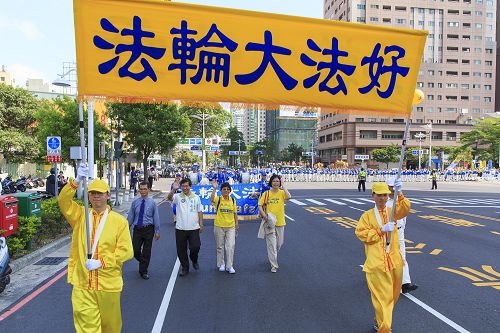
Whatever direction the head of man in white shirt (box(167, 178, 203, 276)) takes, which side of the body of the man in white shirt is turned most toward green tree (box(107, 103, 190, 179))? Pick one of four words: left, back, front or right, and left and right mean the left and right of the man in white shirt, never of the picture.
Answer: back

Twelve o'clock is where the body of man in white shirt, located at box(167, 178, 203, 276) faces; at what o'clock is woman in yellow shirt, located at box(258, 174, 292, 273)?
The woman in yellow shirt is roughly at 9 o'clock from the man in white shirt.

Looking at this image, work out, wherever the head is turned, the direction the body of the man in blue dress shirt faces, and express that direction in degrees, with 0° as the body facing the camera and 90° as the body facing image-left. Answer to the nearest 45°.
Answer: approximately 0°

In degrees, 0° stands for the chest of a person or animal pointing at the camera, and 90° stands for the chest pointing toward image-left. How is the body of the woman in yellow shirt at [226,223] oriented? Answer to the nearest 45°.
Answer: approximately 0°

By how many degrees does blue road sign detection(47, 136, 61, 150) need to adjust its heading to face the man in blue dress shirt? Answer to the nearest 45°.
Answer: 0° — it already faces them

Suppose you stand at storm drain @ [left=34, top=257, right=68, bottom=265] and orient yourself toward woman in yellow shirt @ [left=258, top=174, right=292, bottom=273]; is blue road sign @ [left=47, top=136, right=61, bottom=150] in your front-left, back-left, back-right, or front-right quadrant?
back-left

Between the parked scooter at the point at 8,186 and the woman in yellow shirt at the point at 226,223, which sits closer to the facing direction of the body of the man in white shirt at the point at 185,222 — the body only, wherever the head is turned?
the woman in yellow shirt

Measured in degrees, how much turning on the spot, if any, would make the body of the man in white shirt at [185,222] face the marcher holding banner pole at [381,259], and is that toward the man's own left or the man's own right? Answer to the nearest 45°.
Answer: approximately 45° to the man's own left

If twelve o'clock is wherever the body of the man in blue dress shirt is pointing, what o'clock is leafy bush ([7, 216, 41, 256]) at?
The leafy bush is roughly at 4 o'clock from the man in blue dress shirt.

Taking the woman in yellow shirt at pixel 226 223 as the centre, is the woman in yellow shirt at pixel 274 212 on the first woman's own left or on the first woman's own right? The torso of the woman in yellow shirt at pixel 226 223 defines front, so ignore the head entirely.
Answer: on the first woman's own left

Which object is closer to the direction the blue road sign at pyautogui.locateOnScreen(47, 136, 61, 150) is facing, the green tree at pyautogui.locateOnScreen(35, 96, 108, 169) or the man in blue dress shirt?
the man in blue dress shirt

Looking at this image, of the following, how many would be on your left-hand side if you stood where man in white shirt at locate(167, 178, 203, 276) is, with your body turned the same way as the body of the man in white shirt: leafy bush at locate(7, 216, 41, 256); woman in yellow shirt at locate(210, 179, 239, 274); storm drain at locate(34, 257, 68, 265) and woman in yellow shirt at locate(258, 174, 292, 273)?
2
